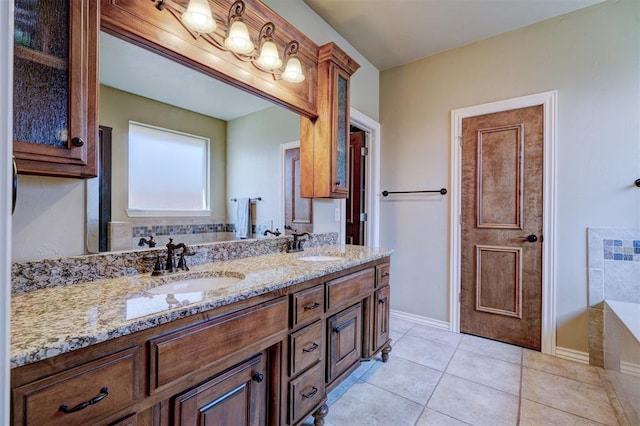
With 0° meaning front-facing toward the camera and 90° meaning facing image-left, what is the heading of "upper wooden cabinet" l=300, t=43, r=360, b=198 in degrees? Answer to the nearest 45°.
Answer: approximately 315°

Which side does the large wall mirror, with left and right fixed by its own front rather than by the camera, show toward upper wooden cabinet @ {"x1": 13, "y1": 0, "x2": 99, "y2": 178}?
right

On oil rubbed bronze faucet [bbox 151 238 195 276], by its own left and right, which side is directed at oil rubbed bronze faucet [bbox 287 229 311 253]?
left

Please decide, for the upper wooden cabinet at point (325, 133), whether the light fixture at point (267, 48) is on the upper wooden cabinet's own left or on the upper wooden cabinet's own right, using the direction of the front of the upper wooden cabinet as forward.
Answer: on the upper wooden cabinet's own right

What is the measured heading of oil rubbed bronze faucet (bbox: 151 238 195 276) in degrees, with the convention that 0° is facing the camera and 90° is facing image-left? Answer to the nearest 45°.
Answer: approximately 315°

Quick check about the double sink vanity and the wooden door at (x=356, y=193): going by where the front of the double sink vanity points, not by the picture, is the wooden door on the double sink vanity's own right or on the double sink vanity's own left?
on the double sink vanity's own left
